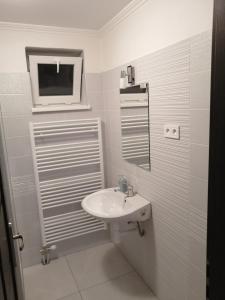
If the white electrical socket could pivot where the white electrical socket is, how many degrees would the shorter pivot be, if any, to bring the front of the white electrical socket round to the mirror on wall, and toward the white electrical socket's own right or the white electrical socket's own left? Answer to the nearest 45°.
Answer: approximately 90° to the white electrical socket's own right

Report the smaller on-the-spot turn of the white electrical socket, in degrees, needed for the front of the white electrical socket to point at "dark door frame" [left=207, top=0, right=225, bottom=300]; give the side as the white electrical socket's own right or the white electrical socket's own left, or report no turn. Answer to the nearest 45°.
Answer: approximately 45° to the white electrical socket's own left

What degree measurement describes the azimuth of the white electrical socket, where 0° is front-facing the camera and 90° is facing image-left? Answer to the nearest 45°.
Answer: approximately 45°

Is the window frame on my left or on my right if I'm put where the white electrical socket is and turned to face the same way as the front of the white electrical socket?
on my right

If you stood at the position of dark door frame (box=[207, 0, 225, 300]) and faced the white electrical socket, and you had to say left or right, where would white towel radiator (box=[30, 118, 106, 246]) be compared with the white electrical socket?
left
